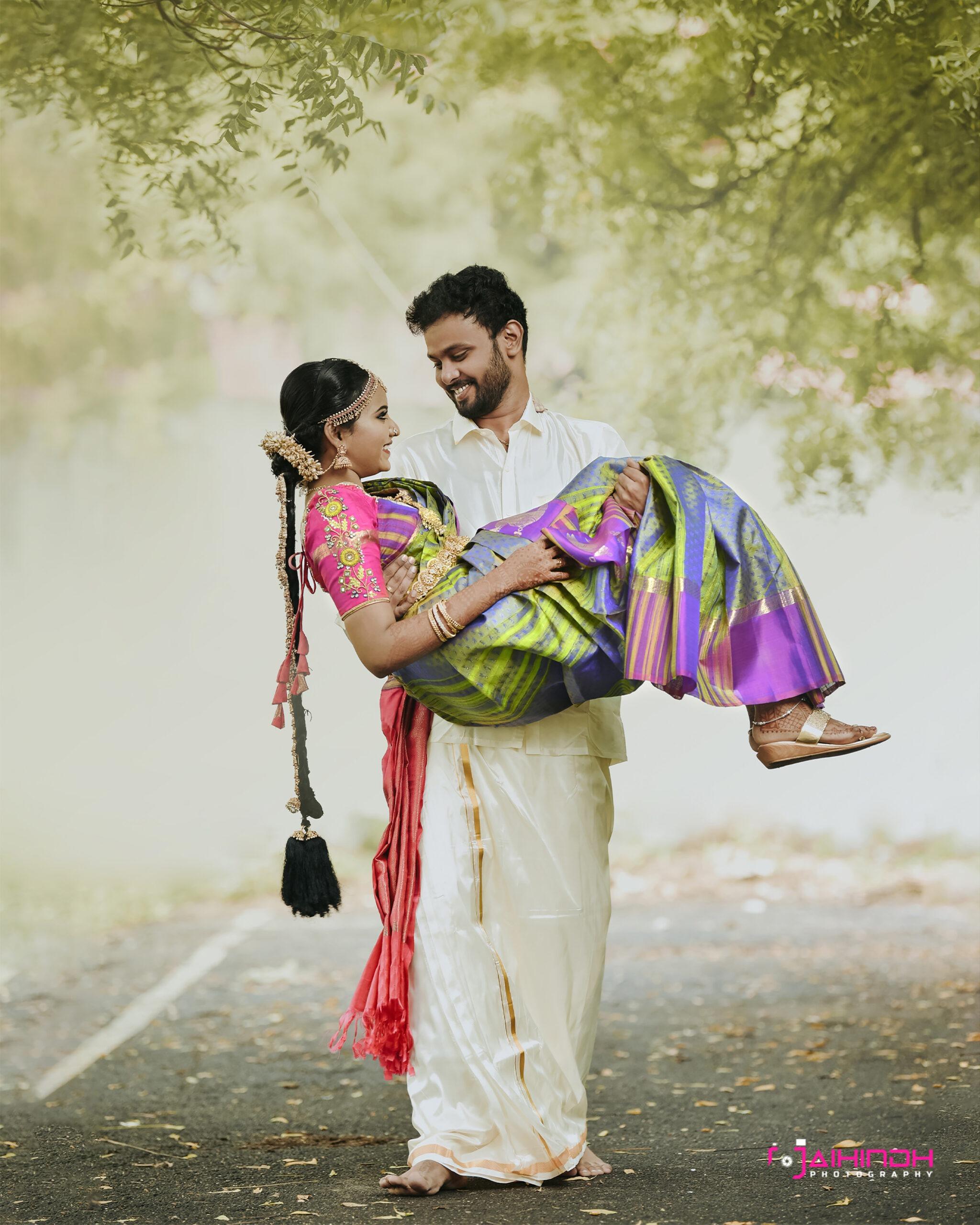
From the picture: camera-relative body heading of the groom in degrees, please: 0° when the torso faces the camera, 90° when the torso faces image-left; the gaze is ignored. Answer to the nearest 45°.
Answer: approximately 0°
